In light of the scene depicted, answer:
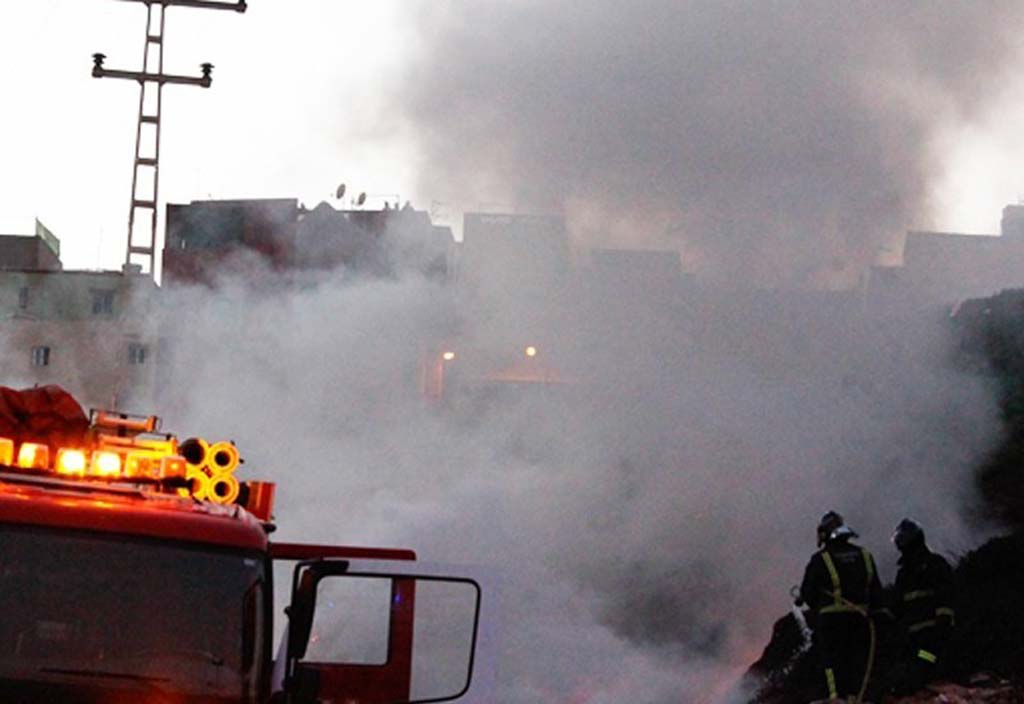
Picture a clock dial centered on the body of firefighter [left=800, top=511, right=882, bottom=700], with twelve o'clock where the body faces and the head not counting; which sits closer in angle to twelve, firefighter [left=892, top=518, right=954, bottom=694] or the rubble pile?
the rubble pile

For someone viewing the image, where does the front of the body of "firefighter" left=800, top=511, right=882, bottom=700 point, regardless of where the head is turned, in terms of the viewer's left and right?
facing away from the viewer and to the left of the viewer

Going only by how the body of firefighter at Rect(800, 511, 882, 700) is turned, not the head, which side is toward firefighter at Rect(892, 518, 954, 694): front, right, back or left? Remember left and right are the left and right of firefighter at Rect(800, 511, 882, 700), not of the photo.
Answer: right

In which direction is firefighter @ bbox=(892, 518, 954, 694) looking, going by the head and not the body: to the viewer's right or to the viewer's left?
to the viewer's left

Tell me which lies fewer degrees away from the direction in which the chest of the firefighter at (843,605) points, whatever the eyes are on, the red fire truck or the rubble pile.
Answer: the rubble pile

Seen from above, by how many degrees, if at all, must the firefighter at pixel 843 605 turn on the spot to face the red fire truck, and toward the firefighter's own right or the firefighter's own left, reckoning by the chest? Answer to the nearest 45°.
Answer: approximately 90° to the firefighter's own left

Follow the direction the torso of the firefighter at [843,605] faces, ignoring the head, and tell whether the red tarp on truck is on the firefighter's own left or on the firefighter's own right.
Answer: on the firefighter's own left
